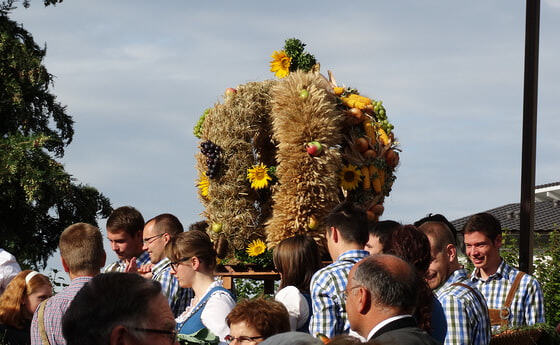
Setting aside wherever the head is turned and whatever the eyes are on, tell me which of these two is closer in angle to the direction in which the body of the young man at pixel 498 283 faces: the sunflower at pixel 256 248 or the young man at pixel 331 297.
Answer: the young man

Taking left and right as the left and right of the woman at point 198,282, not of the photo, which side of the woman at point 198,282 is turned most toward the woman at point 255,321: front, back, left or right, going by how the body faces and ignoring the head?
left

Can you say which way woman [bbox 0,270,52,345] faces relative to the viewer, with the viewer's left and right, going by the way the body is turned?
facing to the right of the viewer

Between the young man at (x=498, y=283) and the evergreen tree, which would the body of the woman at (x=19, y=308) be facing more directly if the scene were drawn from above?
the young man

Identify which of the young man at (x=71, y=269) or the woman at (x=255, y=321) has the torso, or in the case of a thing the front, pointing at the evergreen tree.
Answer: the young man

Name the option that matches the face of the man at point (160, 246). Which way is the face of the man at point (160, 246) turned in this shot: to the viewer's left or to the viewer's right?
to the viewer's left

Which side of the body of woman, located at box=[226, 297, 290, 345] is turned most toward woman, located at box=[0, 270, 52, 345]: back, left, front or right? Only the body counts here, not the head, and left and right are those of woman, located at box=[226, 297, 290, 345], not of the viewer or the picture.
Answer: right

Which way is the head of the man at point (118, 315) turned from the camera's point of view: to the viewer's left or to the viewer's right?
to the viewer's right

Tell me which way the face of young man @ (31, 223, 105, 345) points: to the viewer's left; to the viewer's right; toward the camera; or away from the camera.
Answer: away from the camera

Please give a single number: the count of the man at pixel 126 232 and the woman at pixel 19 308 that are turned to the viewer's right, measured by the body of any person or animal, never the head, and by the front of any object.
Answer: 1

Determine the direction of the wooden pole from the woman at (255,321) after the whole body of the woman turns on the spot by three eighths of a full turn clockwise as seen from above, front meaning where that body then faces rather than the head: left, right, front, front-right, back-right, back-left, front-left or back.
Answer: front-right
